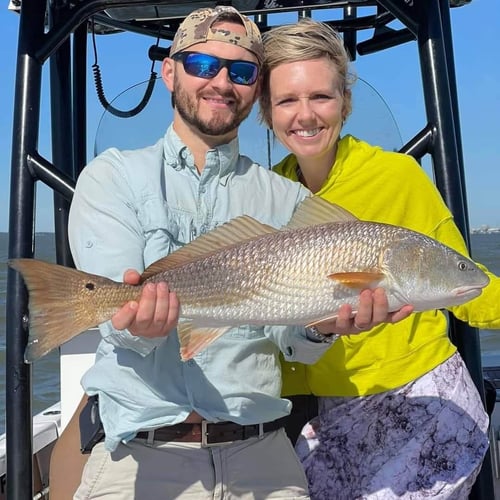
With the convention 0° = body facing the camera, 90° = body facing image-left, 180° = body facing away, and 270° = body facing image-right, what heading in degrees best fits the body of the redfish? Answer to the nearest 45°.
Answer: approximately 270°

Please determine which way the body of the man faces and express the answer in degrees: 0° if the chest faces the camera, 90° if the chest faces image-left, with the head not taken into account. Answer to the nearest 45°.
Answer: approximately 0°
